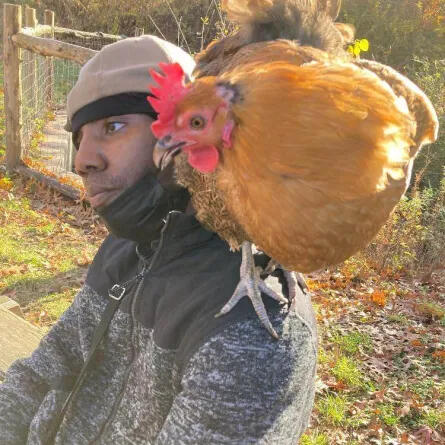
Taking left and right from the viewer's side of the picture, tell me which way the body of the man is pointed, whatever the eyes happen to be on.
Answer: facing the viewer and to the left of the viewer

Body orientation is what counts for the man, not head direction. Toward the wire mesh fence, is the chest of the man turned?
no

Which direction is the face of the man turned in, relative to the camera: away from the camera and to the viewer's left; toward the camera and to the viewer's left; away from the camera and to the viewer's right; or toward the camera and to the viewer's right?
toward the camera and to the viewer's left

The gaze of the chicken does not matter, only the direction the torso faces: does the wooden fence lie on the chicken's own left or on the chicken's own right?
on the chicken's own right

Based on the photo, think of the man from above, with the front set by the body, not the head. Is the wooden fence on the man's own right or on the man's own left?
on the man's own right

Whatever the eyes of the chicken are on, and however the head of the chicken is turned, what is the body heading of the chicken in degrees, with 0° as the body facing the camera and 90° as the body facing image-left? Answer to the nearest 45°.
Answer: approximately 45°

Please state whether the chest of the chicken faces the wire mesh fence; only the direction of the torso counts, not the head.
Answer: no
